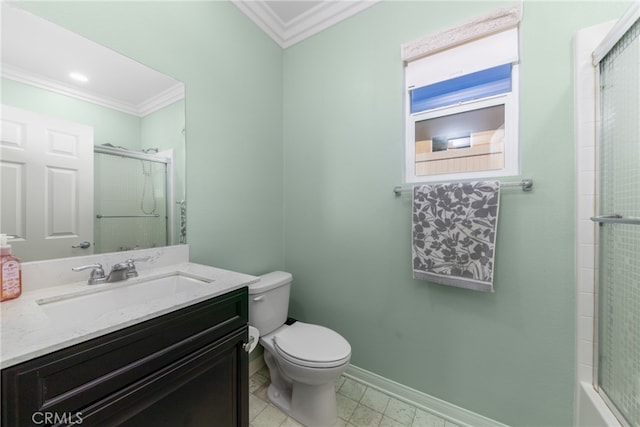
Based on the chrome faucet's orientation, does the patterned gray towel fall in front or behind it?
in front

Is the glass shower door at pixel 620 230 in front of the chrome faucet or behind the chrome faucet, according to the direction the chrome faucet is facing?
in front

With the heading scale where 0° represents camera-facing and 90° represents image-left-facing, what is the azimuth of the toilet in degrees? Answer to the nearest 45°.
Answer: approximately 315°

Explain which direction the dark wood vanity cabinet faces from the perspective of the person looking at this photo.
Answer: facing the viewer and to the right of the viewer

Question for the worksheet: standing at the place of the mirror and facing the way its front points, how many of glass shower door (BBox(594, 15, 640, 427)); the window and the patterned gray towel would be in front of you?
3

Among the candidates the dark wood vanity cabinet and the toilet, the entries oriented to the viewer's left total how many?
0

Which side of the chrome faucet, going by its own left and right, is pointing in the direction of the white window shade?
front

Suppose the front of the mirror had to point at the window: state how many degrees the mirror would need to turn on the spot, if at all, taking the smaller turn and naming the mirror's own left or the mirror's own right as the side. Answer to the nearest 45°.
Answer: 0° — it already faces it

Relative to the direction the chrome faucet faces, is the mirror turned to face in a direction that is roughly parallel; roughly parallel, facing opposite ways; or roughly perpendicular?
roughly parallel
